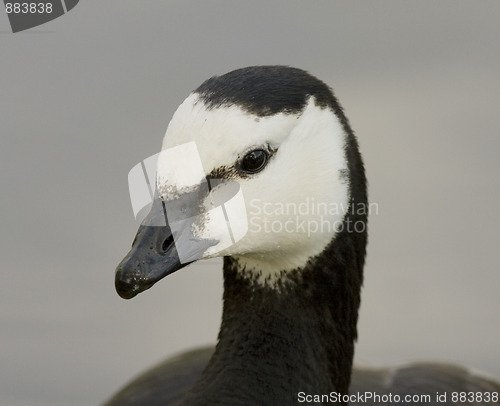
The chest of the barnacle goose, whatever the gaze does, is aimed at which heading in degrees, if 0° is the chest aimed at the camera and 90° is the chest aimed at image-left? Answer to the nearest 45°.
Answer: approximately 45°
